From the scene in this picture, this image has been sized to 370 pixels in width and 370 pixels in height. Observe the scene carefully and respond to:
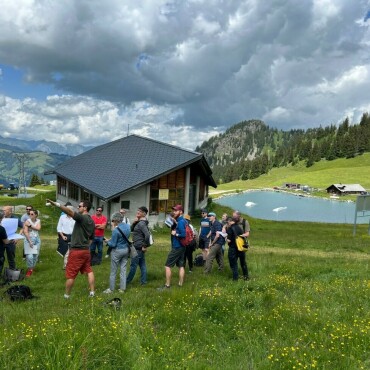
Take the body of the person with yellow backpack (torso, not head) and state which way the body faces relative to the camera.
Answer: to the viewer's left

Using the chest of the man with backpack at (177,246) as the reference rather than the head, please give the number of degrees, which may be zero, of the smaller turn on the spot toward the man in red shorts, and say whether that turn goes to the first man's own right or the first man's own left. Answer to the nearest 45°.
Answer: approximately 45° to the first man's own left

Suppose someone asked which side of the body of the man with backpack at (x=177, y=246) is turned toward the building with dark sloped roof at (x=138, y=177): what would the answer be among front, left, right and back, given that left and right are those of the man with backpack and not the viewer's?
right

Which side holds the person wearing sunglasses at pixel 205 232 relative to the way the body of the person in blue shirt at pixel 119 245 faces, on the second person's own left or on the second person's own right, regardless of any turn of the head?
on the second person's own right

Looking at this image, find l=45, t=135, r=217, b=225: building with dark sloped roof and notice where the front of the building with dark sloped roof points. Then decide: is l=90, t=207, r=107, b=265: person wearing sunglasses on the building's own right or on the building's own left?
on the building's own right

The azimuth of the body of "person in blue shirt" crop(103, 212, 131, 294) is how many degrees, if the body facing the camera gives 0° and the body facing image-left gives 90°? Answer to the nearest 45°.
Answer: approximately 135°

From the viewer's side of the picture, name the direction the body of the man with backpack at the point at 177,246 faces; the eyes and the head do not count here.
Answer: to the viewer's left
